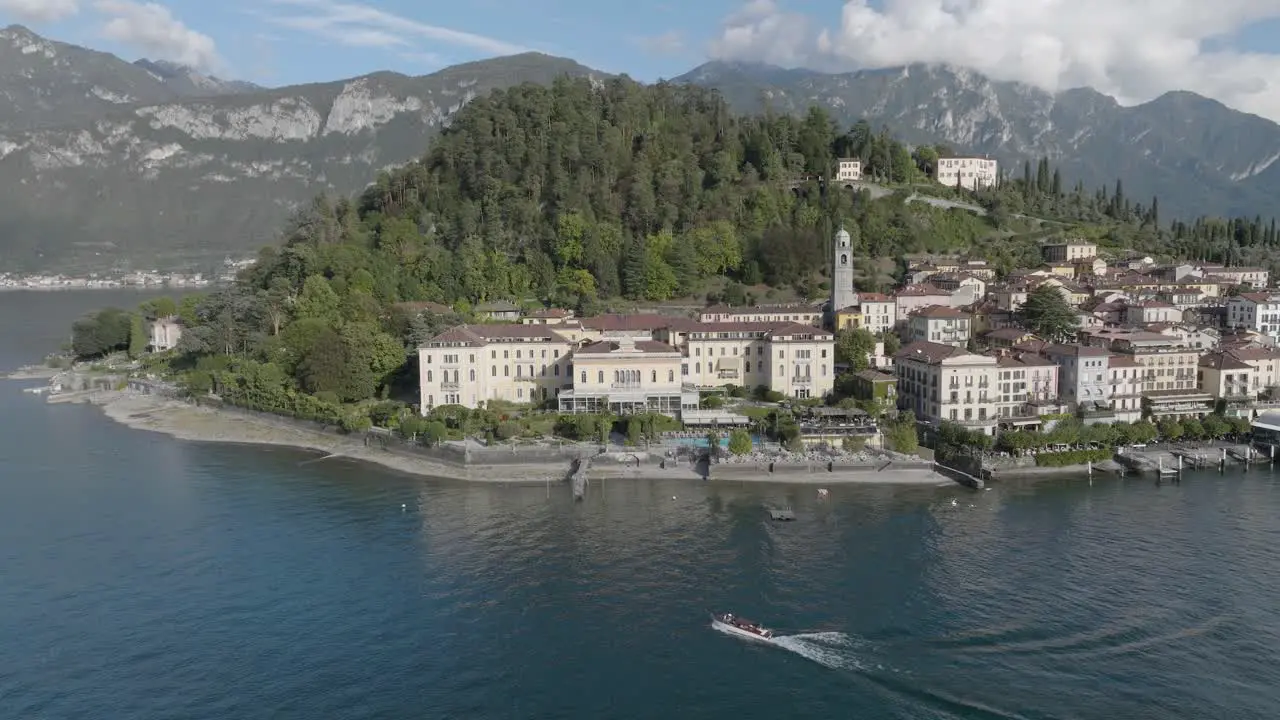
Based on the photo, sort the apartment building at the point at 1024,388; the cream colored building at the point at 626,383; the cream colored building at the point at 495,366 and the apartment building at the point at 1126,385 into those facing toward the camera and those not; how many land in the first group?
4

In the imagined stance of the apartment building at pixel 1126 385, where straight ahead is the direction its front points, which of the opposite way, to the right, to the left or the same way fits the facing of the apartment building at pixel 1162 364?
the same way

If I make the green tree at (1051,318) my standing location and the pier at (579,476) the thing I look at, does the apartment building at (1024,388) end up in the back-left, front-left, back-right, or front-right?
front-left

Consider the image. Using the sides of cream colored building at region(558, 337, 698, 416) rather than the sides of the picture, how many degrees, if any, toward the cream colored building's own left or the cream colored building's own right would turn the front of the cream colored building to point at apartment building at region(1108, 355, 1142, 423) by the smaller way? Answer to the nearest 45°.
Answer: approximately 90° to the cream colored building's own left

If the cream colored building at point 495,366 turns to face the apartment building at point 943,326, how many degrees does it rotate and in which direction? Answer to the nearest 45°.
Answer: approximately 90° to its left

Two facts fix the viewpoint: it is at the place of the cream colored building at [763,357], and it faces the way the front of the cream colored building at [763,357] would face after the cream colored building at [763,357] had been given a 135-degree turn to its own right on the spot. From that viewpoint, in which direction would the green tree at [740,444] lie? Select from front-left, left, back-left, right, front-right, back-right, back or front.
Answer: back-left

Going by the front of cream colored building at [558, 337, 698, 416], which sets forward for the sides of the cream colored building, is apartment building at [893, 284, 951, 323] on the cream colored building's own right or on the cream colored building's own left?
on the cream colored building's own left

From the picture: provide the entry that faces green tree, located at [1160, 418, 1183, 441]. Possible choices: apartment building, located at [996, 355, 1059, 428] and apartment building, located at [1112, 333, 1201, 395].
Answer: apartment building, located at [1112, 333, 1201, 395]

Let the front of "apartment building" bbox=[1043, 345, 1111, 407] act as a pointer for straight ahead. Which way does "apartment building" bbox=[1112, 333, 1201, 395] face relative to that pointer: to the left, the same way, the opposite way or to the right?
the same way

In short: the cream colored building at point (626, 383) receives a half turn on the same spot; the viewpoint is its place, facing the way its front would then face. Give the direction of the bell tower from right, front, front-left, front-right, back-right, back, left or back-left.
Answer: front-right

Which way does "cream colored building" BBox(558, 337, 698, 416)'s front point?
toward the camera

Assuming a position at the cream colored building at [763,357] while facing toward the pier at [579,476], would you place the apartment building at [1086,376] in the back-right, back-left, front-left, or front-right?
back-left

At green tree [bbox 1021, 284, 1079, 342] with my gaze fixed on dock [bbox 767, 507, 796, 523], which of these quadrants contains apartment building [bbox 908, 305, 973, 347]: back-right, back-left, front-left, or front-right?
front-right

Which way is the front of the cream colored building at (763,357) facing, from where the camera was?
facing the viewer

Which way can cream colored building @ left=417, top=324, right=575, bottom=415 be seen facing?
toward the camera

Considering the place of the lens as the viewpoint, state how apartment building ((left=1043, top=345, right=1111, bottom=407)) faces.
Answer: facing the viewer

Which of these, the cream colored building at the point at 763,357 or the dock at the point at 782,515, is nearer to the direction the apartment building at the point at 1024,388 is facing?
the dock
